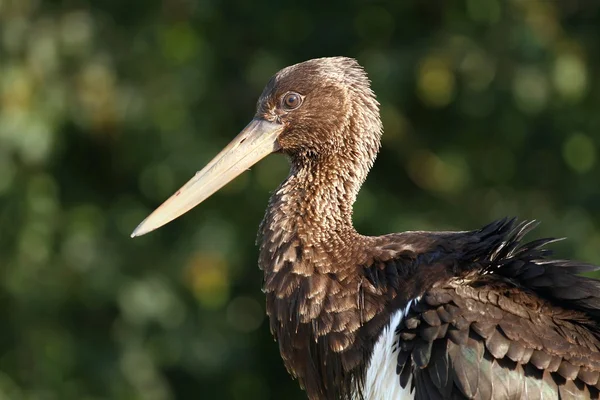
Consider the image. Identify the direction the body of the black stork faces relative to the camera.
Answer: to the viewer's left
